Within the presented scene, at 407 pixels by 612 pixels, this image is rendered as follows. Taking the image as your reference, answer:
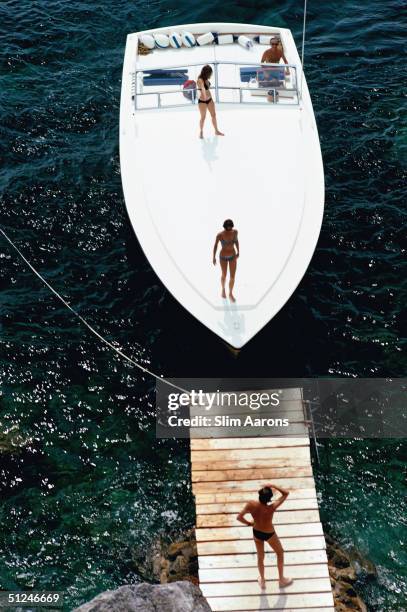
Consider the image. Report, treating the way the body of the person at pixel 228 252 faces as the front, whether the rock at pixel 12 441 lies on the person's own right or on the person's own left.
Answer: on the person's own right

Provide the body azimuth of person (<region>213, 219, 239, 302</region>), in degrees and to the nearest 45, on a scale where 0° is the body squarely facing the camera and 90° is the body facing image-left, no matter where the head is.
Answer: approximately 0°

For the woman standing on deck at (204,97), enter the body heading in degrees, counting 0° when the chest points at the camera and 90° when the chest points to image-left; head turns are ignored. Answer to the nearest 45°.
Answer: approximately 315°

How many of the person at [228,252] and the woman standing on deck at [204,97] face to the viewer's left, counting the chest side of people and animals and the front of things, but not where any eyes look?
0
